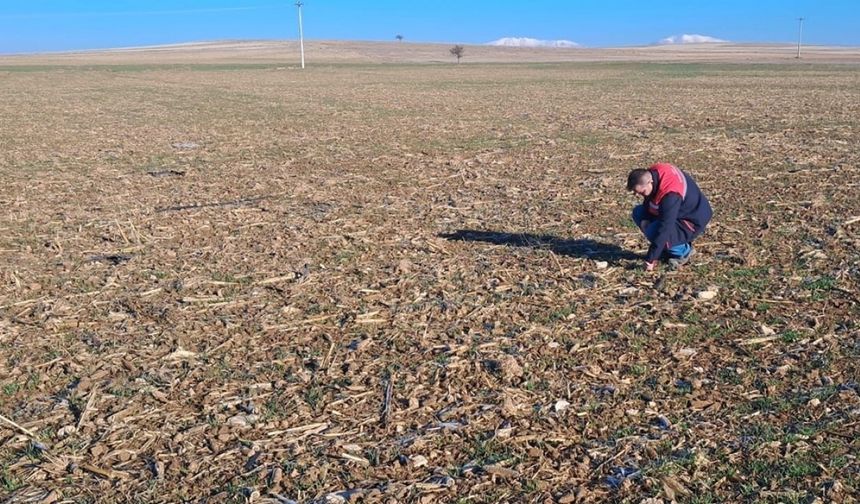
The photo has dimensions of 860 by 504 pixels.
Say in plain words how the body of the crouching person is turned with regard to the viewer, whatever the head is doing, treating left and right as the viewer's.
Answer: facing to the left of the viewer

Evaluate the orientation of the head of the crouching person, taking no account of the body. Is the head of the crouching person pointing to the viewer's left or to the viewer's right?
to the viewer's left
